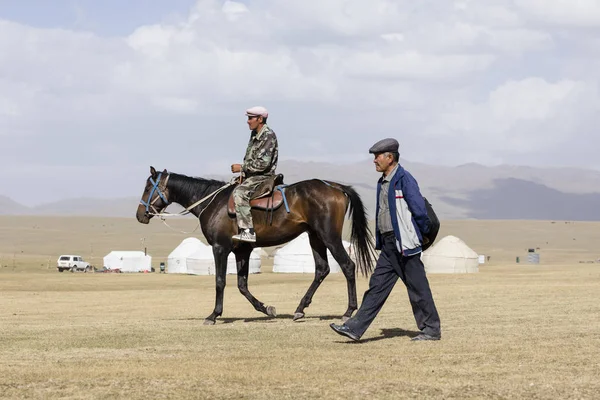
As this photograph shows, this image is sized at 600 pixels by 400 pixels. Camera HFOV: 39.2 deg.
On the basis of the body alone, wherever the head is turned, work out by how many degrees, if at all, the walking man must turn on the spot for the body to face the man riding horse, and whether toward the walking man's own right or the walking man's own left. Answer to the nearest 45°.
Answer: approximately 45° to the walking man's own right

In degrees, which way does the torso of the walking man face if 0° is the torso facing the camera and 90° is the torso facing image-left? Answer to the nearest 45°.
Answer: approximately 90°

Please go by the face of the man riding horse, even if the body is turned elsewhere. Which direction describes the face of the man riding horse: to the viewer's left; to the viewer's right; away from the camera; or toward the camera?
to the viewer's left

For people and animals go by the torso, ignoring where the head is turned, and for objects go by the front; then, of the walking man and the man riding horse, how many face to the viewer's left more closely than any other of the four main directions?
2

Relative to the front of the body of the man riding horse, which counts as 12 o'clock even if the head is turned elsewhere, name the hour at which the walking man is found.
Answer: The walking man is roughly at 8 o'clock from the man riding horse.

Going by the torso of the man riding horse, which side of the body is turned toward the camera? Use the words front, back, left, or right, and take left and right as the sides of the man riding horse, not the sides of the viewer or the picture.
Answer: left

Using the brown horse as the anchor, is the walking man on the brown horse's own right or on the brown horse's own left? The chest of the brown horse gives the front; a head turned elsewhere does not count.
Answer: on the brown horse's own left

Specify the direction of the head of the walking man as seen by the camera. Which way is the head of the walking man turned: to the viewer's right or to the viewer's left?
to the viewer's left

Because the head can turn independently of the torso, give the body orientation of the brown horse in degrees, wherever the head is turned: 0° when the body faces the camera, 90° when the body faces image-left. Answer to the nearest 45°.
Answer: approximately 90°
